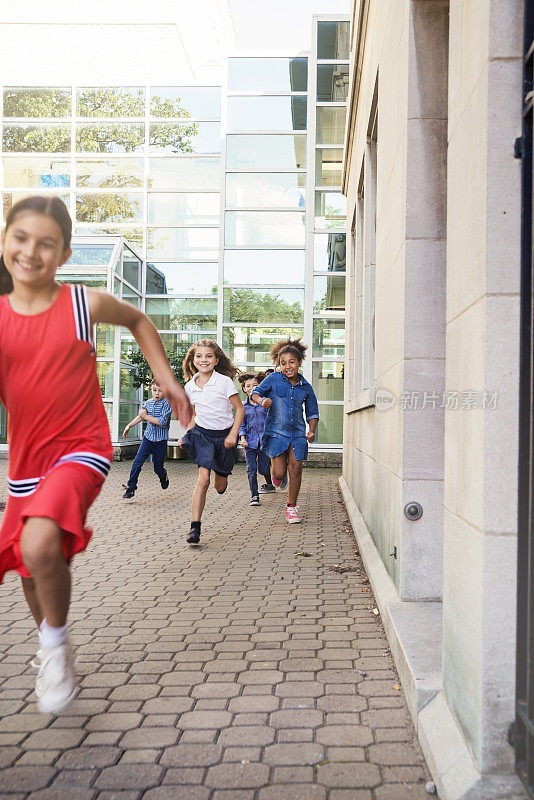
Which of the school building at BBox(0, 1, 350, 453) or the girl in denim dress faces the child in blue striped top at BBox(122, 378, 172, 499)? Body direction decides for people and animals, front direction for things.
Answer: the school building

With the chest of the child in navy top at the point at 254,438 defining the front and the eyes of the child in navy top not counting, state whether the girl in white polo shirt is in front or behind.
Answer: in front

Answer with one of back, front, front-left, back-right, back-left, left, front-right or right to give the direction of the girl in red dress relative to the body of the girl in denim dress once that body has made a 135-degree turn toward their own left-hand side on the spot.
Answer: back-right

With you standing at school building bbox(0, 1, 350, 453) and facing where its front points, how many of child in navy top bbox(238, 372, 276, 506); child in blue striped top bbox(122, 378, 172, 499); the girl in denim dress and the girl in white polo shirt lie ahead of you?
4

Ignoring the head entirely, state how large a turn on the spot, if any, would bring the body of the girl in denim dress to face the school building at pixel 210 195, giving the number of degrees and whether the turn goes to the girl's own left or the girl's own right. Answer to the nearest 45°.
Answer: approximately 180°

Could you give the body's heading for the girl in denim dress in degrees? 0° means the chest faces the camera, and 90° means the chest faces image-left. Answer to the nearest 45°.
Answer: approximately 0°

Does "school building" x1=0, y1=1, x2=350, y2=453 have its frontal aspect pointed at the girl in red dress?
yes

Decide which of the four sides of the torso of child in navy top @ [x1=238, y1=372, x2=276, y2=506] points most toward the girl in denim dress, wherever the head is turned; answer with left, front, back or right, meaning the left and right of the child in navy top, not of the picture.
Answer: front

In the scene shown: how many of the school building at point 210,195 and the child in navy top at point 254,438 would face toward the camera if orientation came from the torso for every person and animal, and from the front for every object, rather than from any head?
2

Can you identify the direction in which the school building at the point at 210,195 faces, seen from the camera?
facing the viewer

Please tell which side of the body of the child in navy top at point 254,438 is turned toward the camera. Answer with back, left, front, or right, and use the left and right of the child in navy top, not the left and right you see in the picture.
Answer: front

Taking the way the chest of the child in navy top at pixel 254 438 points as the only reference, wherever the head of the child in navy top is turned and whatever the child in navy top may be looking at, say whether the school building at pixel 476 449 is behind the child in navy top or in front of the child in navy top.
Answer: in front

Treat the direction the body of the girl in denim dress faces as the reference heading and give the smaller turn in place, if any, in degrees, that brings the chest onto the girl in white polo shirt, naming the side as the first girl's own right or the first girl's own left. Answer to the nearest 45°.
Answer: approximately 45° to the first girl's own right

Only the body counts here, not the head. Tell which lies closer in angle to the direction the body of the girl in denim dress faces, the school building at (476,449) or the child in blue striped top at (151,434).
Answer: the school building

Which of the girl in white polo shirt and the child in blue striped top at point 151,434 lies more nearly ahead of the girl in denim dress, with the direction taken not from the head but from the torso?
the girl in white polo shirt

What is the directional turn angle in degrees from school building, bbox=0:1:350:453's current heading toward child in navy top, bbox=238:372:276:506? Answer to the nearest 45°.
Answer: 0° — it already faces them
